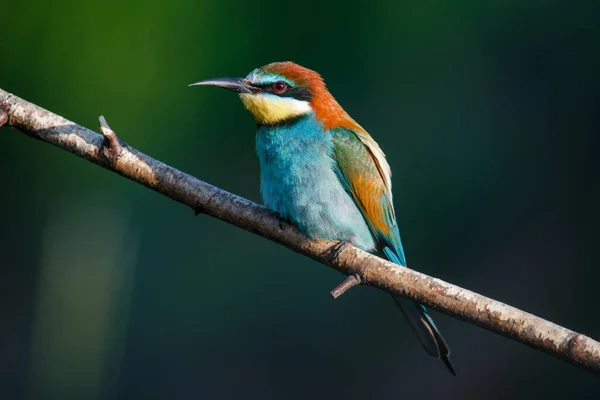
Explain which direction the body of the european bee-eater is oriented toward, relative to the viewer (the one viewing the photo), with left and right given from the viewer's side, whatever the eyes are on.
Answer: facing the viewer and to the left of the viewer
